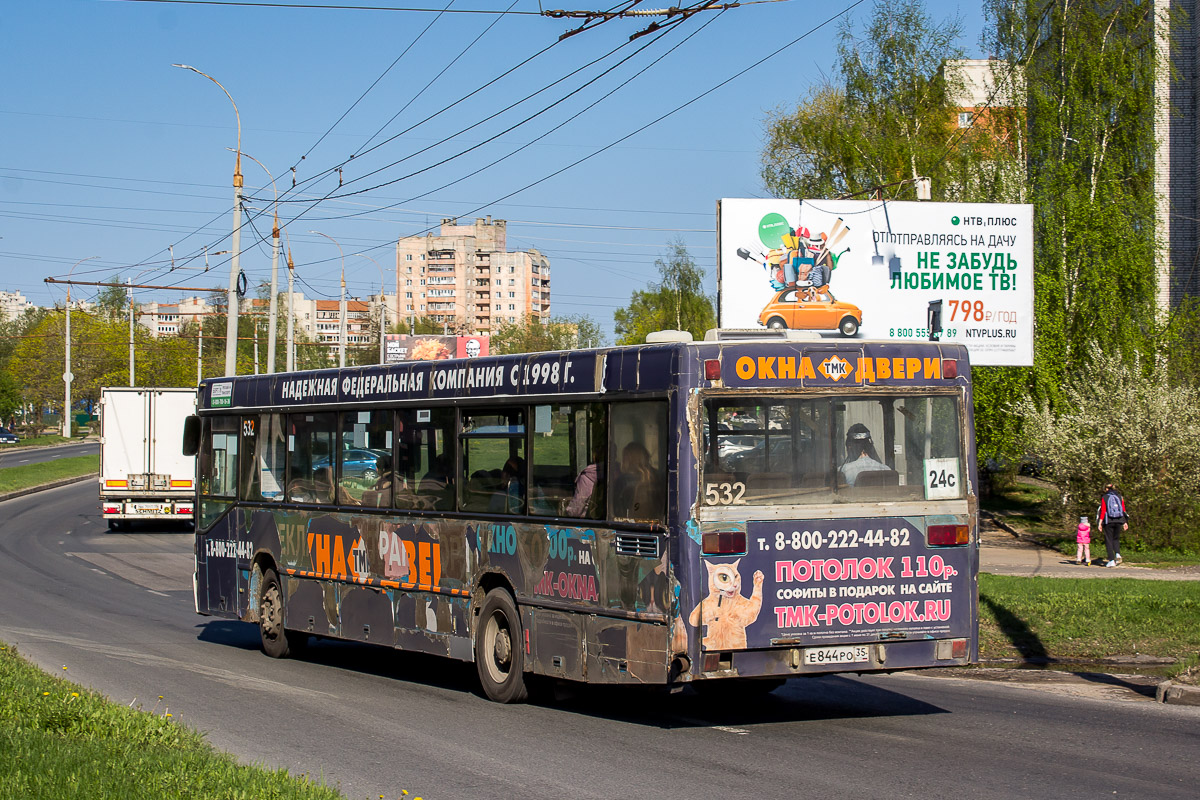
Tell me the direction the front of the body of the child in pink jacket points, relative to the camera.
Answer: away from the camera

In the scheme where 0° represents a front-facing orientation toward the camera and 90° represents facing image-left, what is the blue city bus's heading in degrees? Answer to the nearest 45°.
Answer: approximately 135°

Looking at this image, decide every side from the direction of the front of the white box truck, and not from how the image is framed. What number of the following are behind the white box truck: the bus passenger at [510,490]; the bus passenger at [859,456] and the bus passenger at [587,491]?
3

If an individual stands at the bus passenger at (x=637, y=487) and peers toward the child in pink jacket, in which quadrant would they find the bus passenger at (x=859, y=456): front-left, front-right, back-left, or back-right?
front-right

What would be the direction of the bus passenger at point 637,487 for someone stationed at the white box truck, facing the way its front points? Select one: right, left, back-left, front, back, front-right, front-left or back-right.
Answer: back

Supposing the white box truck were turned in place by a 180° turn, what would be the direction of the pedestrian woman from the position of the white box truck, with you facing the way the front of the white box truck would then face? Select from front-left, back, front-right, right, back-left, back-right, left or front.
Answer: front-left

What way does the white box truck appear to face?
away from the camera

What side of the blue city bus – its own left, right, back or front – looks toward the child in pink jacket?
right

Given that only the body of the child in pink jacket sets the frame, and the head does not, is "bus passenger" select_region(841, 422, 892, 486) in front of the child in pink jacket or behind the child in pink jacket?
behind

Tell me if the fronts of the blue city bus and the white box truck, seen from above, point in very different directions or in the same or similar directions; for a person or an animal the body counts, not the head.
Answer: same or similar directions
